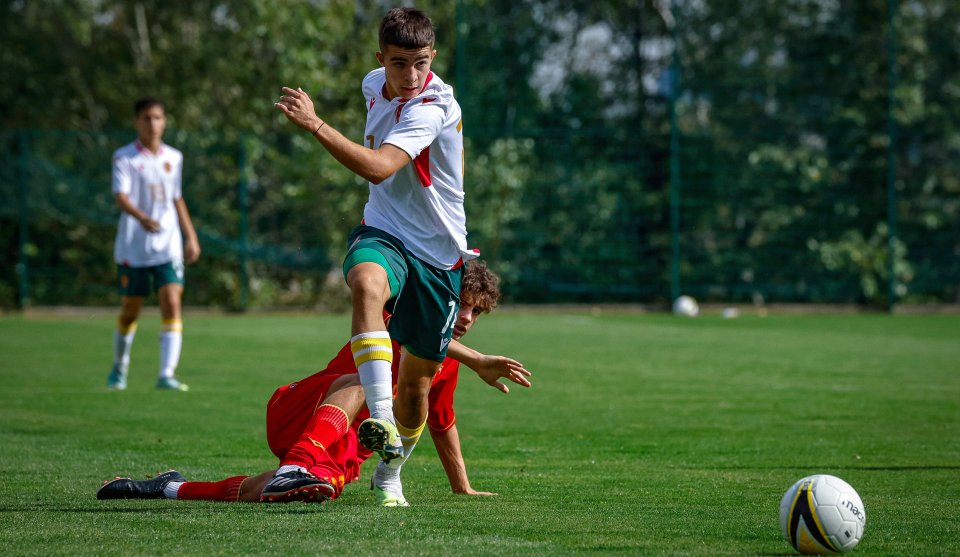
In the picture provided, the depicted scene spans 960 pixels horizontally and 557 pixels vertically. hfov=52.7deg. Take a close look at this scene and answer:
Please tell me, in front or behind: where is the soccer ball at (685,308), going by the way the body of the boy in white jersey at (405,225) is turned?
behind

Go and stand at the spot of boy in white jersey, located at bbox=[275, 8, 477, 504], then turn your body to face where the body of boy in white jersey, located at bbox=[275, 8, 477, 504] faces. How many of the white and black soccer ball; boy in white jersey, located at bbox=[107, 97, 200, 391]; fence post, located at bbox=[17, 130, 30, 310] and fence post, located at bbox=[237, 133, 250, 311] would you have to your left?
1

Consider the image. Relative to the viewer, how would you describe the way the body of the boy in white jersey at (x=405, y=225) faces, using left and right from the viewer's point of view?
facing the viewer and to the left of the viewer

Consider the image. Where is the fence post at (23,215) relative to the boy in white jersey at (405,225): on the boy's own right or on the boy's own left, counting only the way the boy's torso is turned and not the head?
on the boy's own right

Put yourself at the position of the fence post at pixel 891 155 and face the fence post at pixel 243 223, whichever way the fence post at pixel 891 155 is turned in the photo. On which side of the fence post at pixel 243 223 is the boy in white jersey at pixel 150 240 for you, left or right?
left

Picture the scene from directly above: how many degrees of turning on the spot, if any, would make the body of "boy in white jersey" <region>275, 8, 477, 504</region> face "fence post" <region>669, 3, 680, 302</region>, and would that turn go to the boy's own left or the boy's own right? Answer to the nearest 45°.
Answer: approximately 135° to the boy's own right

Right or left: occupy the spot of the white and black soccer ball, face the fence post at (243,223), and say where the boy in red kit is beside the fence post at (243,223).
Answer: left

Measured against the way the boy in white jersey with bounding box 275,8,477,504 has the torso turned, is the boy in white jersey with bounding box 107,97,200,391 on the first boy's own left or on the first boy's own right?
on the first boy's own right

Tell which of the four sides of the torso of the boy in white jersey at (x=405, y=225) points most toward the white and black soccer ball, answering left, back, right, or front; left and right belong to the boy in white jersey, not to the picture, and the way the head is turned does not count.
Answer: left

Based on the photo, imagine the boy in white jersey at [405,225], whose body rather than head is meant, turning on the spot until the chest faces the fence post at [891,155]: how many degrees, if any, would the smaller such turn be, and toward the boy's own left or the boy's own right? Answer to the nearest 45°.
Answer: approximately 180°

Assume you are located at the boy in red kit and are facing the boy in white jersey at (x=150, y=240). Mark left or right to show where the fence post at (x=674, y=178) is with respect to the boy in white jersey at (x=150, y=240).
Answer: right

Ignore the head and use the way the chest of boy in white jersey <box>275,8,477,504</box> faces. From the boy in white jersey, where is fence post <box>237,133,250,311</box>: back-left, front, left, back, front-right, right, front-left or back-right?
back-right
